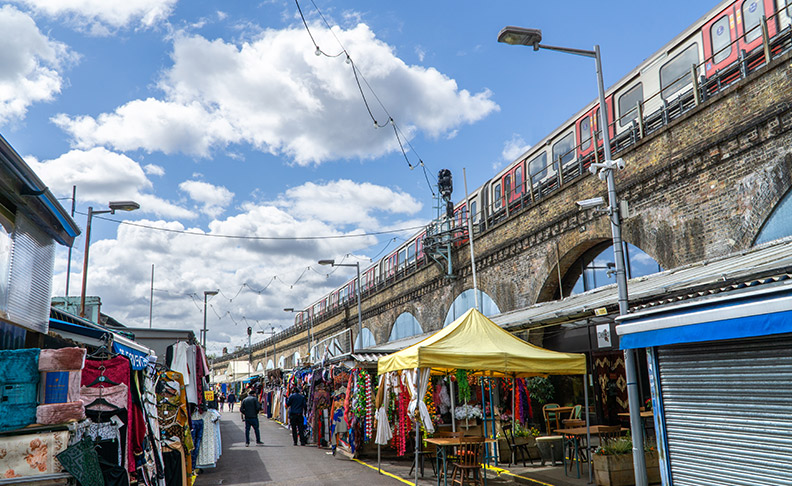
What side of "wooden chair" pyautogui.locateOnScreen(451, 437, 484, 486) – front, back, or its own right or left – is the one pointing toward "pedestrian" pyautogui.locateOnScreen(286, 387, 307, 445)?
front

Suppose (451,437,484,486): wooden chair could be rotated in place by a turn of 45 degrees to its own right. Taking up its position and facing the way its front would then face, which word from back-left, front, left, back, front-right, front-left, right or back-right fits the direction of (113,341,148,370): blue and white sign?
back-left

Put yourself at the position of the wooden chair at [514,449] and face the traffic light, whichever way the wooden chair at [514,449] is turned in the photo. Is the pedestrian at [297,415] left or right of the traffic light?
left

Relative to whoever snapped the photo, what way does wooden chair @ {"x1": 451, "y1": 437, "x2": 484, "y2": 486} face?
facing away from the viewer and to the left of the viewer

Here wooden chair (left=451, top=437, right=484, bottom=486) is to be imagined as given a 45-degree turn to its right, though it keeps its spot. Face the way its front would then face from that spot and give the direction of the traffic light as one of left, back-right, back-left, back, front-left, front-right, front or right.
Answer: front

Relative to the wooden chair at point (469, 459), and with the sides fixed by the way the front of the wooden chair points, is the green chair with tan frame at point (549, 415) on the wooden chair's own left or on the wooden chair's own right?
on the wooden chair's own right

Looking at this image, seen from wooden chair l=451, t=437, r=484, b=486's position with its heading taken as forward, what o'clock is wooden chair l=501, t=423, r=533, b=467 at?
wooden chair l=501, t=423, r=533, b=467 is roughly at 2 o'clock from wooden chair l=451, t=437, r=484, b=486.

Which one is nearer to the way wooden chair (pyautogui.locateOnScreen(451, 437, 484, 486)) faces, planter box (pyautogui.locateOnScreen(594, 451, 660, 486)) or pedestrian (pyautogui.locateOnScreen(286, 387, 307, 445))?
the pedestrian

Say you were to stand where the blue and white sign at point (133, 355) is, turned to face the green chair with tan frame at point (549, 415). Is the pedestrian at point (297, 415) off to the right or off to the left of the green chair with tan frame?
left

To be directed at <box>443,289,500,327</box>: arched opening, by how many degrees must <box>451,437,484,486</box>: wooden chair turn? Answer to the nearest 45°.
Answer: approximately 45° to its right

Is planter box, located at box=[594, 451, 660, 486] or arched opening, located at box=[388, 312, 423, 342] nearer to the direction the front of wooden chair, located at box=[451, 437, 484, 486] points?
the arched opening
